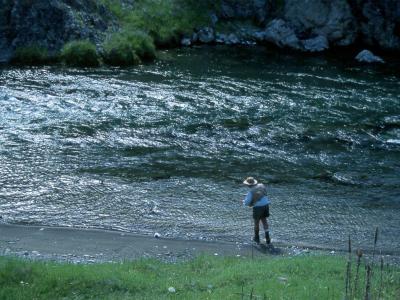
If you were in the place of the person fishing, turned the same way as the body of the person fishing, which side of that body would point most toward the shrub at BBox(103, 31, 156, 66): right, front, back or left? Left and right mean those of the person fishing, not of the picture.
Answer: front

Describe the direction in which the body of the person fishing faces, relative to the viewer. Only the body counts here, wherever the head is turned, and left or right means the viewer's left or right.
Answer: facing away from the viewer and to the left of the viewer
